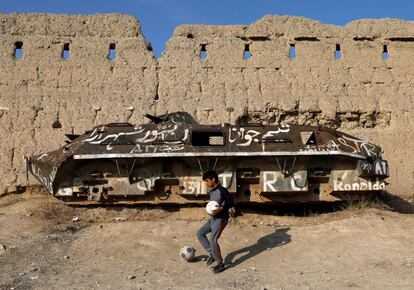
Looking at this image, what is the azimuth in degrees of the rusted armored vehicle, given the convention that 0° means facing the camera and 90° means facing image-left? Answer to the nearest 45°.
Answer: approximately 90°

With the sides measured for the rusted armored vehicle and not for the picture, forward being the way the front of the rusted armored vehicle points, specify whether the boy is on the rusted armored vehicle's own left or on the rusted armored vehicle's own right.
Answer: on the rusted armored vehicle's own left

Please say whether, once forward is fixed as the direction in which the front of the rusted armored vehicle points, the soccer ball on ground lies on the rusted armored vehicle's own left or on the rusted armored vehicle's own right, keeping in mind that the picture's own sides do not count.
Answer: on the rusted armored vehicle's own left
